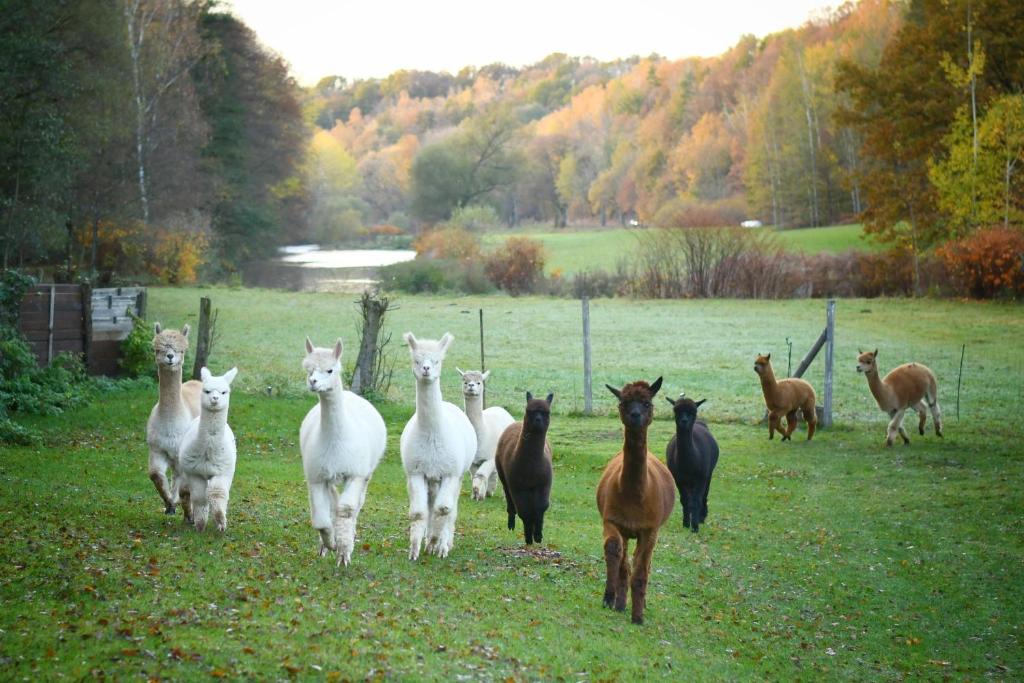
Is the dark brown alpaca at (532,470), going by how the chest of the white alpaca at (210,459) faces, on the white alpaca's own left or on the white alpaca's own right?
on the white alpaca's own left

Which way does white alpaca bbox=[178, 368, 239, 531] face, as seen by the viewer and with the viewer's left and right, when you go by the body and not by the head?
facing the viewer

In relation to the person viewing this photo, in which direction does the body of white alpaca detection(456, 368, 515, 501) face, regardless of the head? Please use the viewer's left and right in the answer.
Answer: facing the viewer and to the left of the viewer

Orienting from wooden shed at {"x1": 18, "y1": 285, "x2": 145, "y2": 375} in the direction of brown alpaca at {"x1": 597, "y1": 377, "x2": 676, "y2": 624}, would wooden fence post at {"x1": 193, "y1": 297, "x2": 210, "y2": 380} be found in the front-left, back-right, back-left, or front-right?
front-left

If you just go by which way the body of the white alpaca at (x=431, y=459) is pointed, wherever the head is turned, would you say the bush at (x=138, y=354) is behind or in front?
behind

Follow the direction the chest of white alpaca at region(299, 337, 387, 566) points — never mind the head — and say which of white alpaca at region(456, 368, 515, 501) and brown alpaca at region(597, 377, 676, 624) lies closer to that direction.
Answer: the brown alpaca

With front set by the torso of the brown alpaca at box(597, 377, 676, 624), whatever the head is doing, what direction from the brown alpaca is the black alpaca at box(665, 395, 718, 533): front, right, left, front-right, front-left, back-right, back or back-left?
back

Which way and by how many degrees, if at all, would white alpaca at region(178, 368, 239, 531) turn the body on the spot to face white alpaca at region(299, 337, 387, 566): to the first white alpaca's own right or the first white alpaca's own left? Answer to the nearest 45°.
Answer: approximately 45° to the first white alpaca's own left

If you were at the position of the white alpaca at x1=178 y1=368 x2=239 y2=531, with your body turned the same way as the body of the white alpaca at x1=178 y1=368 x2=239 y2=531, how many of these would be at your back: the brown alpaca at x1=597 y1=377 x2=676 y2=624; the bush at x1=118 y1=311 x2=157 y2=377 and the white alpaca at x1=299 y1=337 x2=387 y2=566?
1

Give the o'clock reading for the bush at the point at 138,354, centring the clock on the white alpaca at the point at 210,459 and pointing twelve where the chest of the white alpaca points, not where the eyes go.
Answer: The bush is roughly at 6 o'clock from the white alpaca.

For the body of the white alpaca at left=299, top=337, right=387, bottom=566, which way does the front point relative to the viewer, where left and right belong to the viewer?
facing the viewer

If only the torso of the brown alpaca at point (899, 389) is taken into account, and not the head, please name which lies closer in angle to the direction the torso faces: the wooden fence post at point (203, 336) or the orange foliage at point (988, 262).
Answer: the wooden fence post

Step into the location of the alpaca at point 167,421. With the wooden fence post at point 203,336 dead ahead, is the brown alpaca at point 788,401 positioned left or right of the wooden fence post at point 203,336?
right

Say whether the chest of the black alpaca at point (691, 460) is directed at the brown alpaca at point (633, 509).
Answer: yes

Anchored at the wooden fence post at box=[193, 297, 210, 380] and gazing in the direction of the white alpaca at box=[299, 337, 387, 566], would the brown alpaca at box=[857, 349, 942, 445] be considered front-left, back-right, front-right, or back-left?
front-left

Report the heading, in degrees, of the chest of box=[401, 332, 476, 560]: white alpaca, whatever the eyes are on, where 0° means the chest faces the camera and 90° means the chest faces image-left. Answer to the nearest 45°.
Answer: approximately 0°

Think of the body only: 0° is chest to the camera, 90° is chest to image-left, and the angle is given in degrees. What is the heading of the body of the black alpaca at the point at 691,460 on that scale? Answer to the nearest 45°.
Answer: approximately 0°
